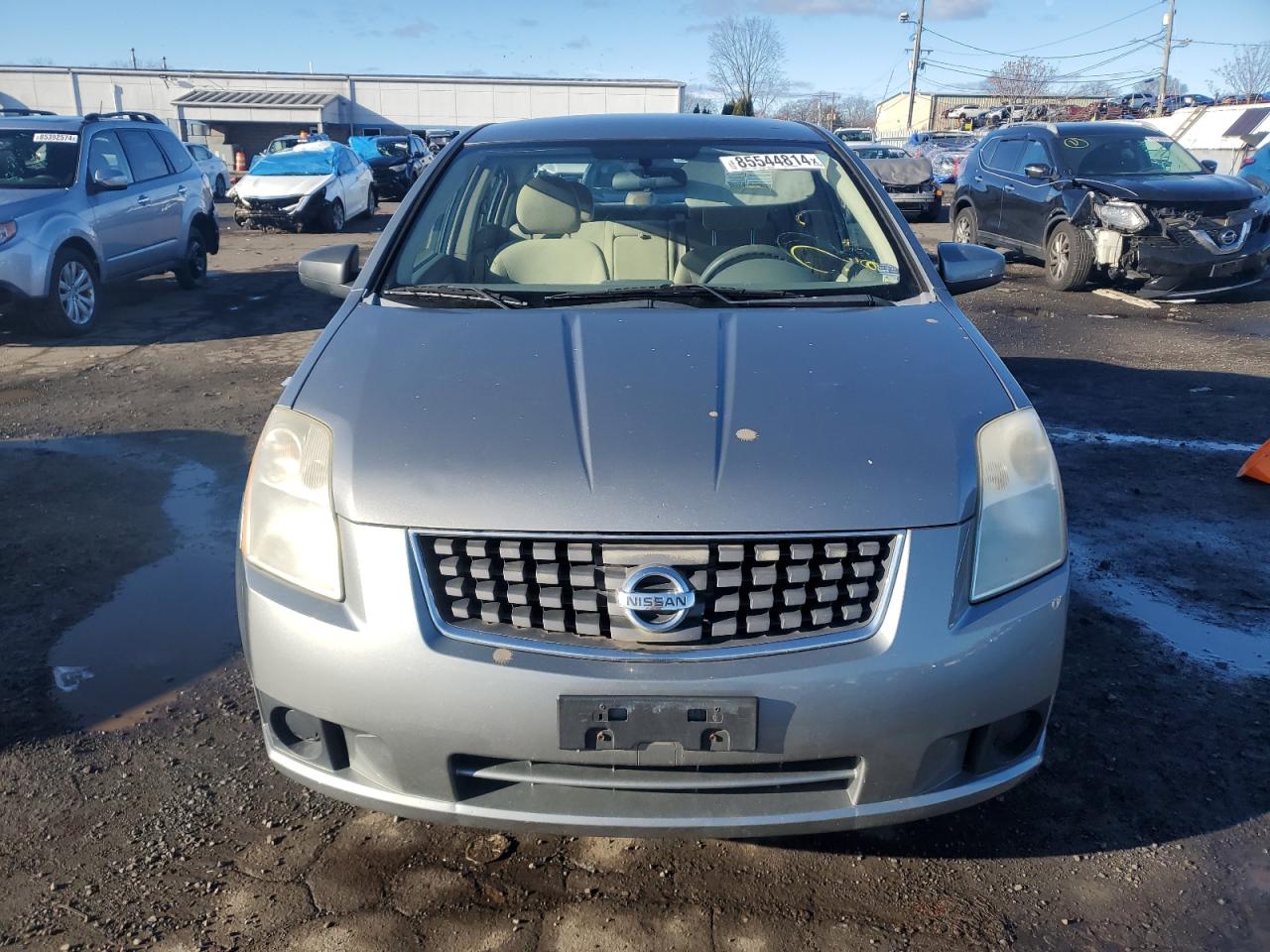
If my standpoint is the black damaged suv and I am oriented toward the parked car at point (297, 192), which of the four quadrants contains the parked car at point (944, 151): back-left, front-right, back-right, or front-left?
front-right

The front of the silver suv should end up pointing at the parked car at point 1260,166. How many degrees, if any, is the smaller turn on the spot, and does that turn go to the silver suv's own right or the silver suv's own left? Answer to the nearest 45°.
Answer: approximately 135° to the silver suv's own left

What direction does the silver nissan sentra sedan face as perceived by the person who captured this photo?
facing the viewer

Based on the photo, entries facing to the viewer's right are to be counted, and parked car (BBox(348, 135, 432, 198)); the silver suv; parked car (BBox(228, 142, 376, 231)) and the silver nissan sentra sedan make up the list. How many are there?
0

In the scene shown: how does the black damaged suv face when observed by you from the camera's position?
facing the viewer and to the right of the viewer

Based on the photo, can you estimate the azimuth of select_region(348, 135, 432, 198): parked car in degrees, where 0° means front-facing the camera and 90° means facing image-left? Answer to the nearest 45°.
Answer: approximately 45°

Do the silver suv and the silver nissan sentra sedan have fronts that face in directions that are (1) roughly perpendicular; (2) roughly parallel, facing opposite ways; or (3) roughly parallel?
roughly parallel

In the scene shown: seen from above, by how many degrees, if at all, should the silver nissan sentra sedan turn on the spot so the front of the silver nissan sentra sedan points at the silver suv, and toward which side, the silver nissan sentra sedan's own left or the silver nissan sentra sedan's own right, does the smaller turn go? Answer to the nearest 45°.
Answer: approximately 135° to the silver nissan sentra sedan's own right

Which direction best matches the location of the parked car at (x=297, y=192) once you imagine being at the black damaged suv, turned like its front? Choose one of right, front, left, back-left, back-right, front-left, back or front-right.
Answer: back-right

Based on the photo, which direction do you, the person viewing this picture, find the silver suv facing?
facing the viewer and to the left of the viewer

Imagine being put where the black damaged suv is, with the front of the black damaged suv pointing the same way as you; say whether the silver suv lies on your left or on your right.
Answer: on your right

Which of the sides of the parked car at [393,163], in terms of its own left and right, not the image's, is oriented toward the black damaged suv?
left

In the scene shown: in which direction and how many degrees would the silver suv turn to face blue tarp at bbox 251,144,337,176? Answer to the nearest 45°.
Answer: approximately 135° to its right

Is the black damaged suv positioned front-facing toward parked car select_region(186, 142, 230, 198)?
no

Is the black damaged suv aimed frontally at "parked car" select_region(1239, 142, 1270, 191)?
no

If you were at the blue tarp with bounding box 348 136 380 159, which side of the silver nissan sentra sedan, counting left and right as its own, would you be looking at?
back

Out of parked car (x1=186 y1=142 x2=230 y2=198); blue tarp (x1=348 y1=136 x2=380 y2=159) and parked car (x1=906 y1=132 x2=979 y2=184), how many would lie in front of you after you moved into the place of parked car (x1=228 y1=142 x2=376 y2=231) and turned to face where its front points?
0

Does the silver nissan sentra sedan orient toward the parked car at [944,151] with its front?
no
